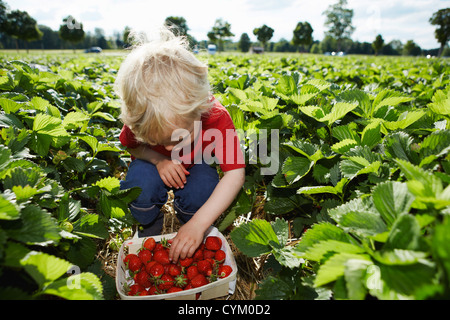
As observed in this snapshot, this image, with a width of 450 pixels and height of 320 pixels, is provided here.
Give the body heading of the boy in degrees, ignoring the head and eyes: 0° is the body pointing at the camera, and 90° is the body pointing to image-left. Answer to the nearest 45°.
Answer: approximately 0°
